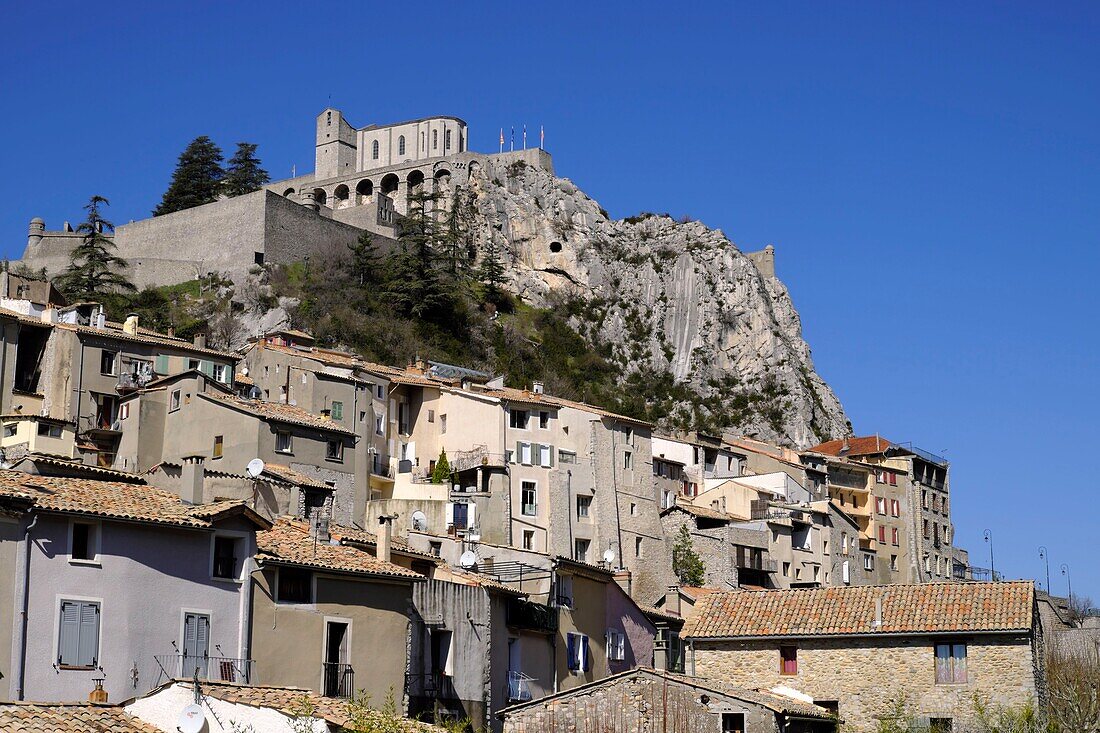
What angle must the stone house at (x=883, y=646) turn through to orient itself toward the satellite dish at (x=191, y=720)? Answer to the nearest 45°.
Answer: approximately 45° to its right

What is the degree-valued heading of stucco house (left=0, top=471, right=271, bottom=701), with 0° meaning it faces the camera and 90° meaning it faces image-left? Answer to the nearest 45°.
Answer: approximately 0°

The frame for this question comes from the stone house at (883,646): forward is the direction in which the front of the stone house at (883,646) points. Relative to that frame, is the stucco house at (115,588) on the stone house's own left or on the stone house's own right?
on the stone house's own right

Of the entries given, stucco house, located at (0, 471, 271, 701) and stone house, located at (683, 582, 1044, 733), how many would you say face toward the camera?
2

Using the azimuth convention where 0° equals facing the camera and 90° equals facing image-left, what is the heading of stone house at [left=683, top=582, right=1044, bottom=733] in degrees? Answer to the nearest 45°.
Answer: approximately 0°

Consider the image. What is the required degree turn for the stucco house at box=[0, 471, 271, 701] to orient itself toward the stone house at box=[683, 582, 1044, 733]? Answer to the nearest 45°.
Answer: approximately 90° to its left

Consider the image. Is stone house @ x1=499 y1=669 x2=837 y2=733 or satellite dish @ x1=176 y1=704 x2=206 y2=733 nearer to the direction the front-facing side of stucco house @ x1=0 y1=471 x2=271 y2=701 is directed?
the satellite dish

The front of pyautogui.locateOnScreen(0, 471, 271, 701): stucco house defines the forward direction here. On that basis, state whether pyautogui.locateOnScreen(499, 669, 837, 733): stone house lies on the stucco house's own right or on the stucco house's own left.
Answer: on the stucco house's own left

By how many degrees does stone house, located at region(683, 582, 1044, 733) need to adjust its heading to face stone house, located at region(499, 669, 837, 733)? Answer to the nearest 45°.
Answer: approximately 45° to its right
